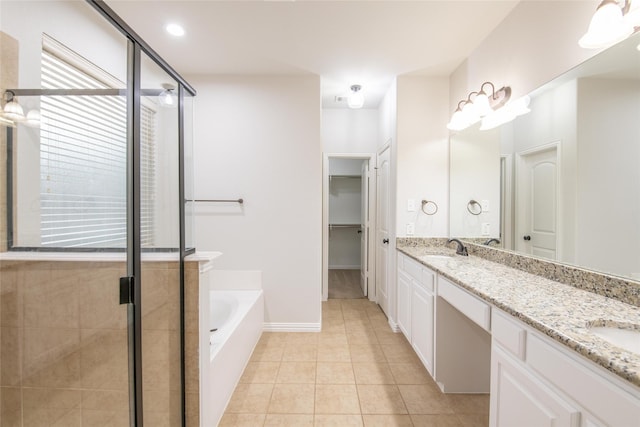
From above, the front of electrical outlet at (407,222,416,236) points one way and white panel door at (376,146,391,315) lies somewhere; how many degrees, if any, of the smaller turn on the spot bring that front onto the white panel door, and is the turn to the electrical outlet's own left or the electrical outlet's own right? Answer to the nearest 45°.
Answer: approximately 135° to the electrical outlet's own right

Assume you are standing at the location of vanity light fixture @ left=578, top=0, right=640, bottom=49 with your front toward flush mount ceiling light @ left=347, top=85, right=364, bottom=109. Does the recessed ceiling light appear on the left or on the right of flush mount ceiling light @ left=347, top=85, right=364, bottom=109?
left
